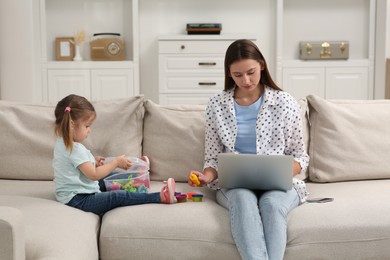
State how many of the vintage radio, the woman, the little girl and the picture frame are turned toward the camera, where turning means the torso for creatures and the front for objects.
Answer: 3

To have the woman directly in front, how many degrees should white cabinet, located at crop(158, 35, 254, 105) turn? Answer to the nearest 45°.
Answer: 0° — it already faces them

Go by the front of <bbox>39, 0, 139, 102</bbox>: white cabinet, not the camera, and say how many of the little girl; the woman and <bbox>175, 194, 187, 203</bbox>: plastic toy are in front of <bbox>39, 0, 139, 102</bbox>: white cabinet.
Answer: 3

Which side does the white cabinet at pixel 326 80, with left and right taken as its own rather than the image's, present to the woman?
front

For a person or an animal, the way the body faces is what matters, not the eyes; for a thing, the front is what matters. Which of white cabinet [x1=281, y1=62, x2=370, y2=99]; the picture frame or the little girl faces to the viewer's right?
the little girl

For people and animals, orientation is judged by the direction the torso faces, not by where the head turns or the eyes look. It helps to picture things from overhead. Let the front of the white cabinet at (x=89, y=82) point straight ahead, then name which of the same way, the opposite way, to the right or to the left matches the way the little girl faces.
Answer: to the left

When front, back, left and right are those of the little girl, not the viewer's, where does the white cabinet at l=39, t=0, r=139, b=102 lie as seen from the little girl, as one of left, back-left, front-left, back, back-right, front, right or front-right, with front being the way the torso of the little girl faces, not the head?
left

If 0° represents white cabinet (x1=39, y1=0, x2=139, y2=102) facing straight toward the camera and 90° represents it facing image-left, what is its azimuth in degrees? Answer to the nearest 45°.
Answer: approximately 0°

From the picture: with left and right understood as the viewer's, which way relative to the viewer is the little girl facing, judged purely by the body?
facing to the right of the viewer

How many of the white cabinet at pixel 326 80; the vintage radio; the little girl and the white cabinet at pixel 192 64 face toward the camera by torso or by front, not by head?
3

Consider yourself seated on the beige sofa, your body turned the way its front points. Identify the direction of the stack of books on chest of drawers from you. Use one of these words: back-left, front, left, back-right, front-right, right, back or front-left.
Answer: back
